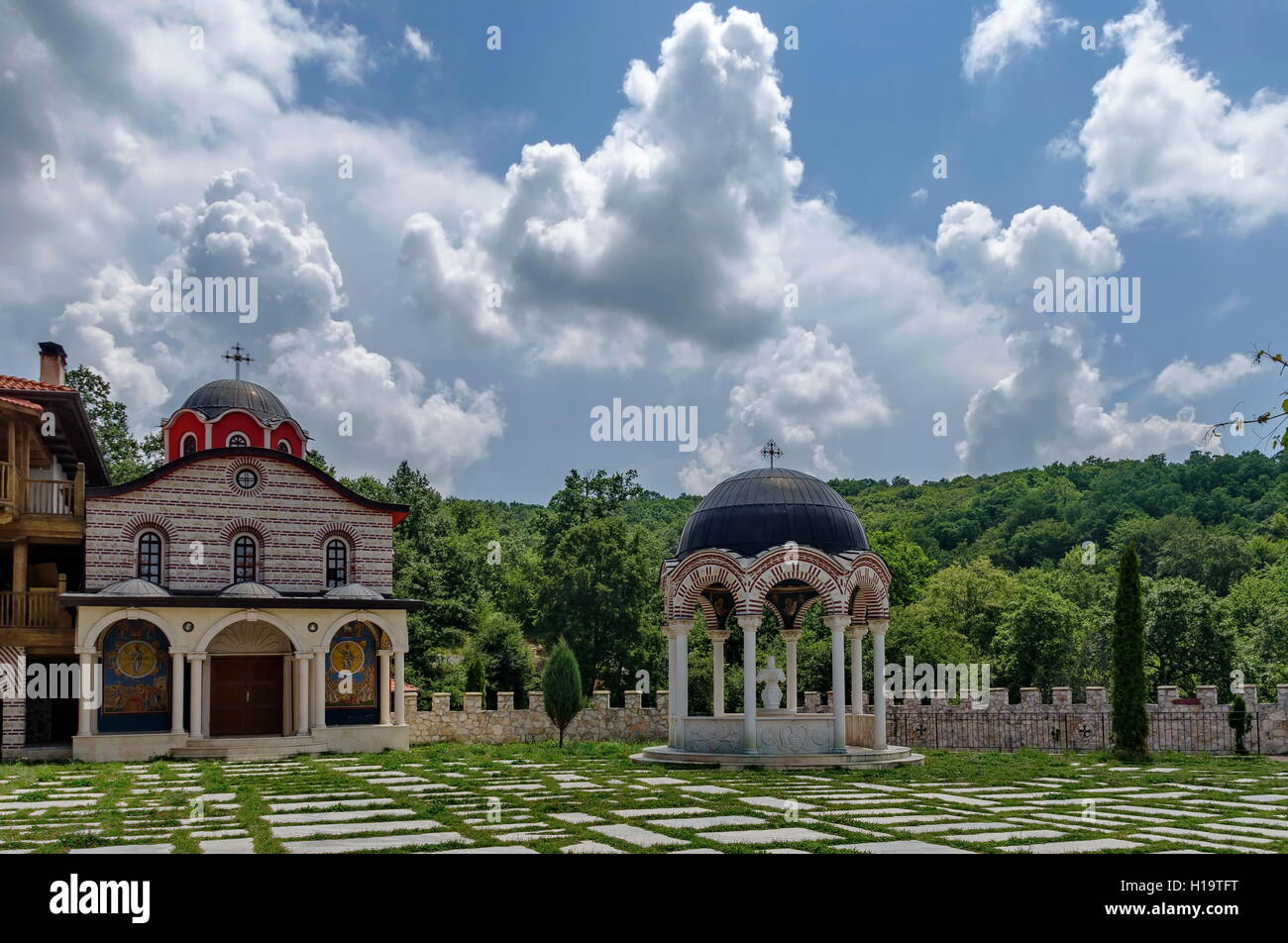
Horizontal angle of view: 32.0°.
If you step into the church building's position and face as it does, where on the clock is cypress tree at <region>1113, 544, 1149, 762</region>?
The cypress tree is roughly at 10 o'clock from the church building.

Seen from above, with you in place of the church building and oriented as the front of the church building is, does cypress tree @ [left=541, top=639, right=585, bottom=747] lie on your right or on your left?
on your left

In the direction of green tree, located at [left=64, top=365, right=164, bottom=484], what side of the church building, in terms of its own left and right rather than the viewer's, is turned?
back

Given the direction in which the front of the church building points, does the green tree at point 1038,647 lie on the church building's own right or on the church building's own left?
on the church building's own left

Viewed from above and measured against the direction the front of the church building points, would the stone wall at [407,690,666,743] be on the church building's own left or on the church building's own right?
on the church building's own left

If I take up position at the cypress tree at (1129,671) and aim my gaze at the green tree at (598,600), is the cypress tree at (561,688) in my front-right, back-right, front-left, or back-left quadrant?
front-left

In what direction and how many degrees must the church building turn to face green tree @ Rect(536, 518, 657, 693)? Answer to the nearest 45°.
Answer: approximately 135° to its left

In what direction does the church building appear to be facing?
toward the camera

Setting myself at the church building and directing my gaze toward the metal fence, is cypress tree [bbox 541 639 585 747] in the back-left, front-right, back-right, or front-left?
front-left

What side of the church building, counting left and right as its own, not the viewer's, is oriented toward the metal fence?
left

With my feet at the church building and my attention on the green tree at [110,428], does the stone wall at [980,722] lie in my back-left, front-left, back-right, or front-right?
back-right

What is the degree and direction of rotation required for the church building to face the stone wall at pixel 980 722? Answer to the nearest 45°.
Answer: approximately 90° to its left
